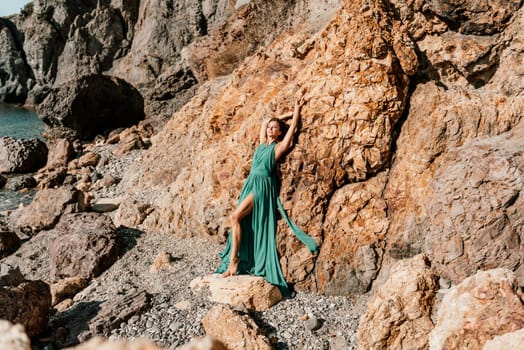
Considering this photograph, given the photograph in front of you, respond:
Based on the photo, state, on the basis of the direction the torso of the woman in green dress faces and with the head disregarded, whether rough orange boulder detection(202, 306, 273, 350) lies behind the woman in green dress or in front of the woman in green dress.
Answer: in front

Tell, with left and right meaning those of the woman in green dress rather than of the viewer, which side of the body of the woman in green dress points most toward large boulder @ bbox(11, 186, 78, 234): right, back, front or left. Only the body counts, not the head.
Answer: right

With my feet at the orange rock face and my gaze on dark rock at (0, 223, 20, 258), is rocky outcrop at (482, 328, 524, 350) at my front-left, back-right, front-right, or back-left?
back-left

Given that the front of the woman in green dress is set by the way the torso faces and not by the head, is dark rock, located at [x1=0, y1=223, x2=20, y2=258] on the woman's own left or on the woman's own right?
on the woman's own right

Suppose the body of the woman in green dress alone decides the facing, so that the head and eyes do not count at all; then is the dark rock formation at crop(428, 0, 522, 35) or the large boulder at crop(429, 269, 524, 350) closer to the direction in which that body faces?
the large boulder

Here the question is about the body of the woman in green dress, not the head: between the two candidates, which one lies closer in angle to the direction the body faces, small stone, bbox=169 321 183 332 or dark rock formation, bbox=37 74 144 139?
the small stone

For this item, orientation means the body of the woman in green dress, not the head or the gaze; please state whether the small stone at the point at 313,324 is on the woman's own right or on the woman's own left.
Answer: on the woman's own left

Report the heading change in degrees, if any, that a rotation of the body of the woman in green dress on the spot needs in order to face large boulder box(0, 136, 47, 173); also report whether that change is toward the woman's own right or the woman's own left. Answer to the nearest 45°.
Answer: approximately 90° to the woman's own right

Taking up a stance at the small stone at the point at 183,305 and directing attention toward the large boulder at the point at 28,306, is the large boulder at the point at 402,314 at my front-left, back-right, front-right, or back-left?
back-left

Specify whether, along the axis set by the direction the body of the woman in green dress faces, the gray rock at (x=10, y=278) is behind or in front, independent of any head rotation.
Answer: in front

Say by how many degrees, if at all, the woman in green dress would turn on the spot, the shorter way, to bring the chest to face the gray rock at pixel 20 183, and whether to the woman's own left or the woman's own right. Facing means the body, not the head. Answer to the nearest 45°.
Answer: approximately 90° to the woman's own right

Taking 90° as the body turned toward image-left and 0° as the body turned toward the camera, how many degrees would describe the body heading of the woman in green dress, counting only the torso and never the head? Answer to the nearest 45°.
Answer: approximately 45°
